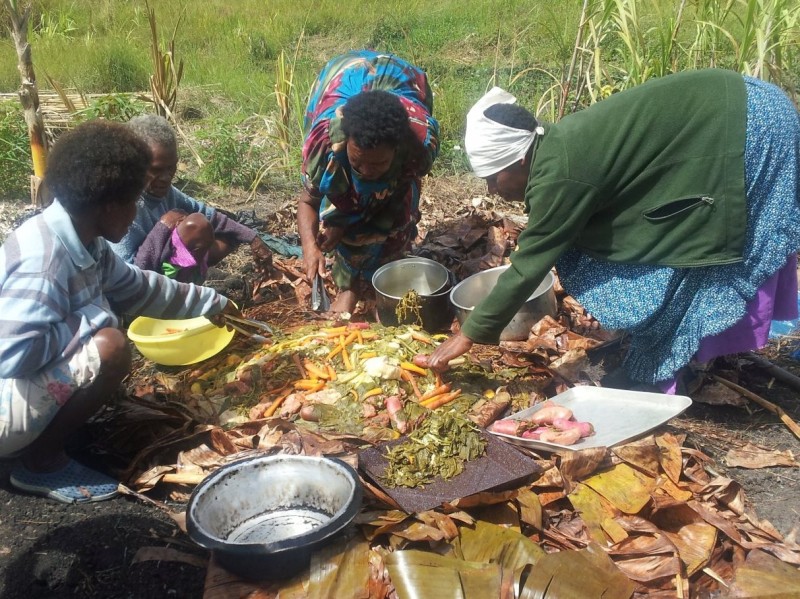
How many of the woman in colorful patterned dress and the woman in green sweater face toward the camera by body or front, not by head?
1

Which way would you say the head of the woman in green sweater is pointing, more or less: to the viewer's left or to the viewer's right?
to the viewer's left

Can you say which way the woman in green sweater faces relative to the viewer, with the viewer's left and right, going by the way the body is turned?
facing to the left of the viewer
